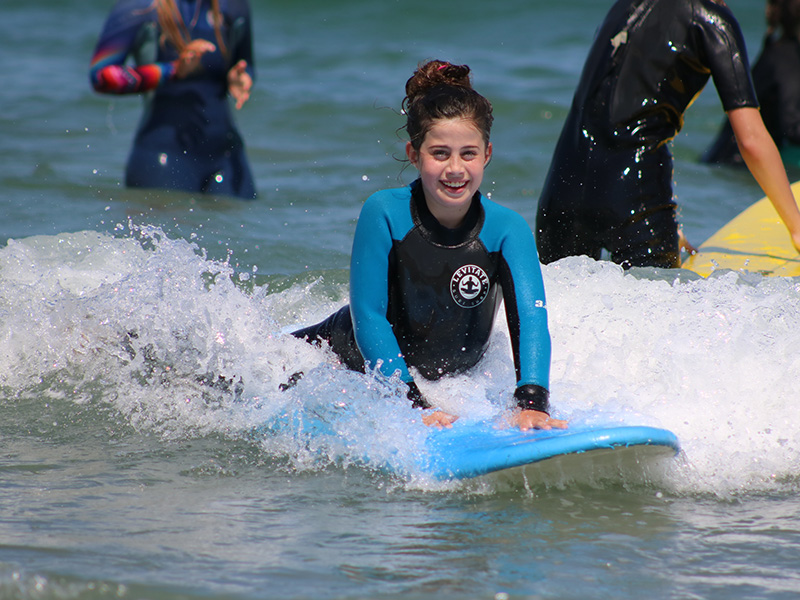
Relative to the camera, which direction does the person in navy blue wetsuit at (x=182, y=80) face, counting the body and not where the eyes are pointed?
toward the camera

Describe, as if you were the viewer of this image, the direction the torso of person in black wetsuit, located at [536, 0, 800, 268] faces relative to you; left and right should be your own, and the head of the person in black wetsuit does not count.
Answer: facing away from the viewer and to the right of the viewer

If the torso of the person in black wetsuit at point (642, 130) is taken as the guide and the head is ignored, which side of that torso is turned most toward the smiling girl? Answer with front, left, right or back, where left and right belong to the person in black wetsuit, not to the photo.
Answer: back

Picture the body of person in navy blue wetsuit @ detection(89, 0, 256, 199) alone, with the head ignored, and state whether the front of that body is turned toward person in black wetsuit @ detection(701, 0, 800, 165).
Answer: no

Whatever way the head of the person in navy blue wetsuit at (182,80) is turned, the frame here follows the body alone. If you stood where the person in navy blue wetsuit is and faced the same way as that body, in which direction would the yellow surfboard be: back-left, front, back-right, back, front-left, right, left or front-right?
front-left

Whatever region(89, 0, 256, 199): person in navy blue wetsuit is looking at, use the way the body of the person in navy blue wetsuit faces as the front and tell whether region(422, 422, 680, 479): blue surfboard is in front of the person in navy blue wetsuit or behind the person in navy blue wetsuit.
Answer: in front

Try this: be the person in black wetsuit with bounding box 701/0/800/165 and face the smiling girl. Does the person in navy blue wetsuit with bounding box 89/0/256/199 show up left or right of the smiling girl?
right

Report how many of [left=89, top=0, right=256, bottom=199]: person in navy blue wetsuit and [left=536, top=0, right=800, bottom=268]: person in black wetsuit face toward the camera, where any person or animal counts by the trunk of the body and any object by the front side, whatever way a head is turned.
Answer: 1

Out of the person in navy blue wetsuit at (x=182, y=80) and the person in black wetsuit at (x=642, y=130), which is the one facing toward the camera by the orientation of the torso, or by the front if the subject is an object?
the person in navy blue wetsuit at (x=182, y=80)

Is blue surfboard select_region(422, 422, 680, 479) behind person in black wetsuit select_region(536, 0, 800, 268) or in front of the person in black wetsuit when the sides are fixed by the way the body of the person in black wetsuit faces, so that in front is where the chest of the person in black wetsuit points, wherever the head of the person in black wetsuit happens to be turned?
behind

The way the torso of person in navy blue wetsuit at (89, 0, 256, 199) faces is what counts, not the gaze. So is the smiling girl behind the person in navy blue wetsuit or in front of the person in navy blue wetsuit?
in front
